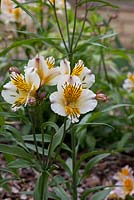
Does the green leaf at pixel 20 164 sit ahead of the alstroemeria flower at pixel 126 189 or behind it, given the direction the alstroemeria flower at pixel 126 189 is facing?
ahead

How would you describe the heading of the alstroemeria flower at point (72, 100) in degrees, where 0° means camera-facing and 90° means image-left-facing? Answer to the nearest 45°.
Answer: approximately 0°

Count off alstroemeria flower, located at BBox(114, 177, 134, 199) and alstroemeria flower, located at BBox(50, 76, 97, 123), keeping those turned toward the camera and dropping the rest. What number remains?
2

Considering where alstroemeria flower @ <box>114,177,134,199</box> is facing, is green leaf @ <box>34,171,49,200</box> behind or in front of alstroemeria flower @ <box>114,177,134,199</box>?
in front

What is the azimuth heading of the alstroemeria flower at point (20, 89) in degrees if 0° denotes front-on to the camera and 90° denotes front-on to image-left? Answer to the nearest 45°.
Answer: approximately 45°
